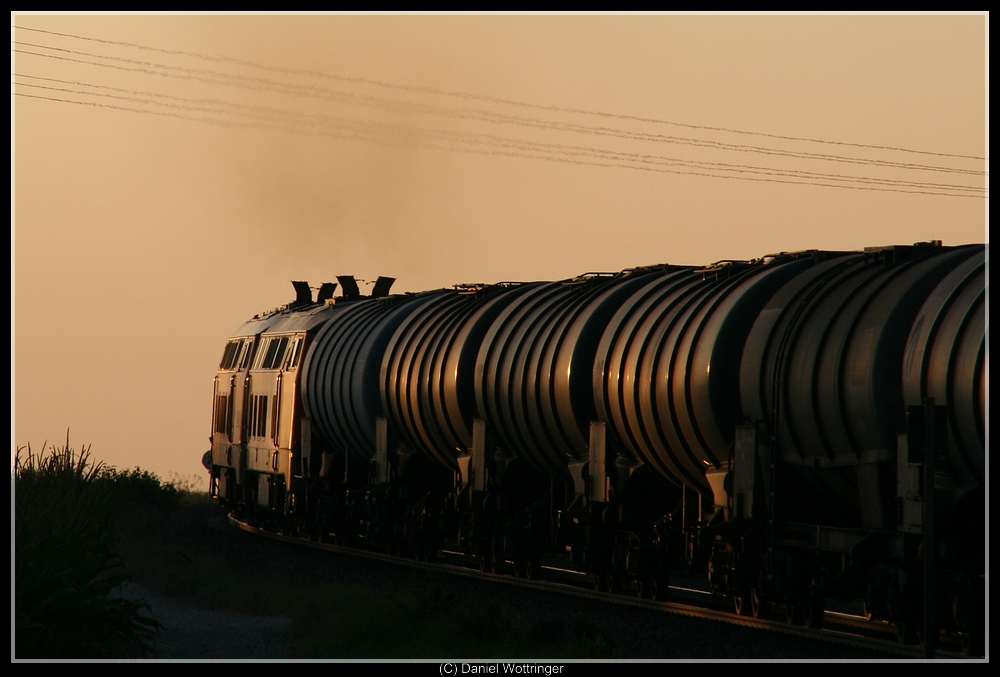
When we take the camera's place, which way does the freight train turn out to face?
facing away from the viewer and to the left of the viewer

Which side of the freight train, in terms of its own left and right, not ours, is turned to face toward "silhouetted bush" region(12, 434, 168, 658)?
left
